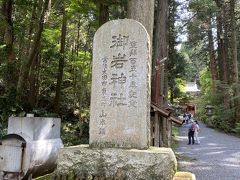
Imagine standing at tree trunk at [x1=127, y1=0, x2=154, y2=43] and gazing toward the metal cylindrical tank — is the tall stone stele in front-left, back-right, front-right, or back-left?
front-left

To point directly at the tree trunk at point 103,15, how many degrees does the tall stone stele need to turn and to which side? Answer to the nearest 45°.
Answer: approximately 180°

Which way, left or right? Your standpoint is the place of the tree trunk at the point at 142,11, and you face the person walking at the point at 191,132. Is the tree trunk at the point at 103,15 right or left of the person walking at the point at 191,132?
left

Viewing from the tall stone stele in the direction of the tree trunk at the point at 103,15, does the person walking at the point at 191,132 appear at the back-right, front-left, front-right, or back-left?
front-right

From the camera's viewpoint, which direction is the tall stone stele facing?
toward the camera

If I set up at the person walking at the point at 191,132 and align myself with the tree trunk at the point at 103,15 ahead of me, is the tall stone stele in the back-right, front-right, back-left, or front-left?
front-left

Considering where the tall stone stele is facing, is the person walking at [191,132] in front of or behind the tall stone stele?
behind

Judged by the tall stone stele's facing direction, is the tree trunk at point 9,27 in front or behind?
behind
